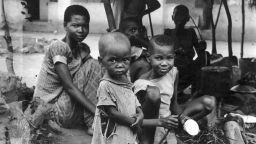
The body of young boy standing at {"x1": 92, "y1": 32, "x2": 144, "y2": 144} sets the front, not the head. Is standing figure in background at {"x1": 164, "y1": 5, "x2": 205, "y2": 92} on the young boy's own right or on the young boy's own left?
on the young boy's own left

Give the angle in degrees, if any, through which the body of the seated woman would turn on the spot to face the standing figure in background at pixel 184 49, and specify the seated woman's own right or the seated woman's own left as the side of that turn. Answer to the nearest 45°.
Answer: approximately 90° to the seated woman's own left

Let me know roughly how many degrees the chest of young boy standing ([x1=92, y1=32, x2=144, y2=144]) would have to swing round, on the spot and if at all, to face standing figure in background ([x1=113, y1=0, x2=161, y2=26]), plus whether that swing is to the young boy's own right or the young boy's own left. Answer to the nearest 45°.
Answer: approximately 135° to the young boy's own left

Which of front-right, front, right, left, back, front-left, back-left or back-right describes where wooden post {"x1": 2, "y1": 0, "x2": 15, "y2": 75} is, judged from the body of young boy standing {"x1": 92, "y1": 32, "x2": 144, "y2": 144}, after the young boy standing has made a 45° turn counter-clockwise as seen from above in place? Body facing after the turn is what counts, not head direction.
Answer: back-left

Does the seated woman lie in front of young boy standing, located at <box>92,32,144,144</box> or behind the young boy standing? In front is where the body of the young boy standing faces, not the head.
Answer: behind

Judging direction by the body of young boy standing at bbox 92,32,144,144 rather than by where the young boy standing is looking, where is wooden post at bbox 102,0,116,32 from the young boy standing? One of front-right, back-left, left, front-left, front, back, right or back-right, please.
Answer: back-left
